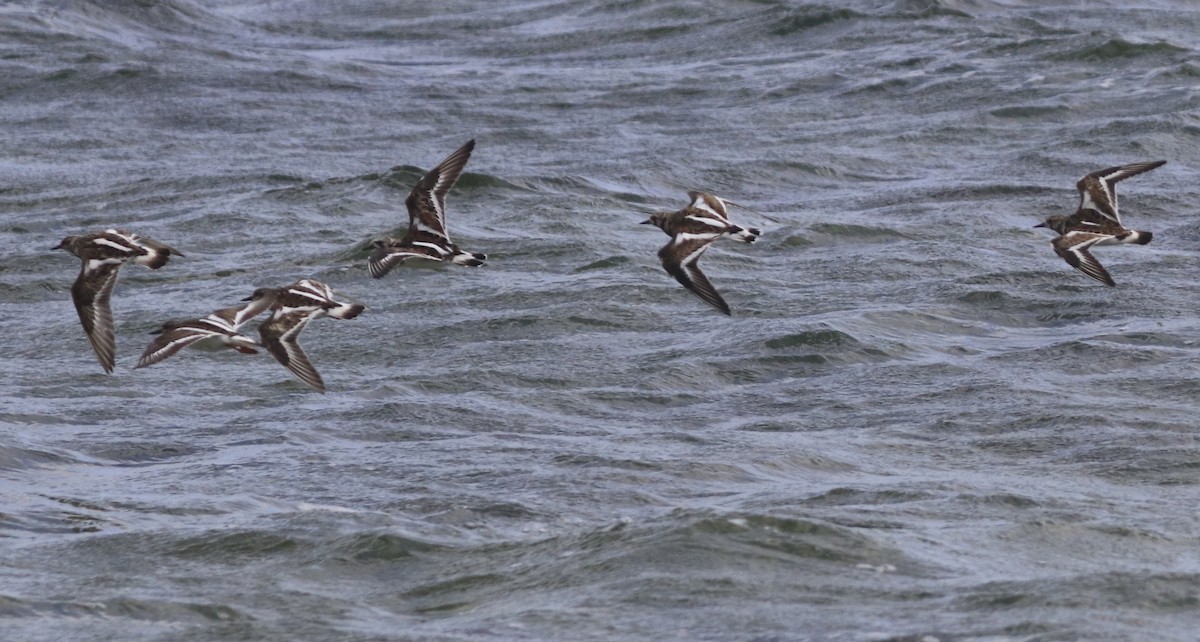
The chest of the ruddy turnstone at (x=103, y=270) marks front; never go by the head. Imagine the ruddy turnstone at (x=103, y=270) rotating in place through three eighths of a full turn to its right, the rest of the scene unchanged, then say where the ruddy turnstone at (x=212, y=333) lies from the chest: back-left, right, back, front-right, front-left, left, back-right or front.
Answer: right

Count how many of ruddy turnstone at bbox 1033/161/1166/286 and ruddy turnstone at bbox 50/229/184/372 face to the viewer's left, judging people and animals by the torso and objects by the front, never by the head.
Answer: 2

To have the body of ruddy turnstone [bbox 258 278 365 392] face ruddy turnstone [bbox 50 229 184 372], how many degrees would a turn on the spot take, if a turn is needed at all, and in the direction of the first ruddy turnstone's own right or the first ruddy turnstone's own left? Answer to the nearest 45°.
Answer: approximately 45° to the first ruddy turnstone's own right

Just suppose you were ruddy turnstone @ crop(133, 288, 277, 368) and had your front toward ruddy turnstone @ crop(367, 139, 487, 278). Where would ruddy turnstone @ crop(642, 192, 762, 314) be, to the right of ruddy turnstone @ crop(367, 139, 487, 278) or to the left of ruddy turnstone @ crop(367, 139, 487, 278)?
right

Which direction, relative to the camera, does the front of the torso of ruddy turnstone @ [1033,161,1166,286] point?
to the viewer's left

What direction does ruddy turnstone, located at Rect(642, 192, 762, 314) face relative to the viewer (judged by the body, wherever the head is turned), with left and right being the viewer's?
facing to the left of the viewer

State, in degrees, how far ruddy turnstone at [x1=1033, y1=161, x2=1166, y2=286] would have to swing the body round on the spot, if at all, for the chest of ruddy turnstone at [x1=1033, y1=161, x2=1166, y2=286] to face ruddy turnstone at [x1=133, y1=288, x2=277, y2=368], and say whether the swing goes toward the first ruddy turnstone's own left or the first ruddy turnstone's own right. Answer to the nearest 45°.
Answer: approximately 45° to the first ruddy turnstone's own left

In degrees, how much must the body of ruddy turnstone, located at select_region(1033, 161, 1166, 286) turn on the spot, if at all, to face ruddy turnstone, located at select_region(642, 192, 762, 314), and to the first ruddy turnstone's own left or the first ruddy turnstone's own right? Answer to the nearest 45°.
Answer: approximately 45° to the first ruddy turnstone's own left

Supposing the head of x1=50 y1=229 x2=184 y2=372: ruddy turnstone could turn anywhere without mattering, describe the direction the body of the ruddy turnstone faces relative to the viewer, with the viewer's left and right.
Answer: facing to the left of the viewer

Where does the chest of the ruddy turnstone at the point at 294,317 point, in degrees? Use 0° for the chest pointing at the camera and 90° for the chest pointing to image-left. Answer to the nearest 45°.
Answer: approximately 90°

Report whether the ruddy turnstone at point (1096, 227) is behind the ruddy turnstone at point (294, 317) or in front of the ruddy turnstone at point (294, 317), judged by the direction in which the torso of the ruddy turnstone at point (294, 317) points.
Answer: behind
